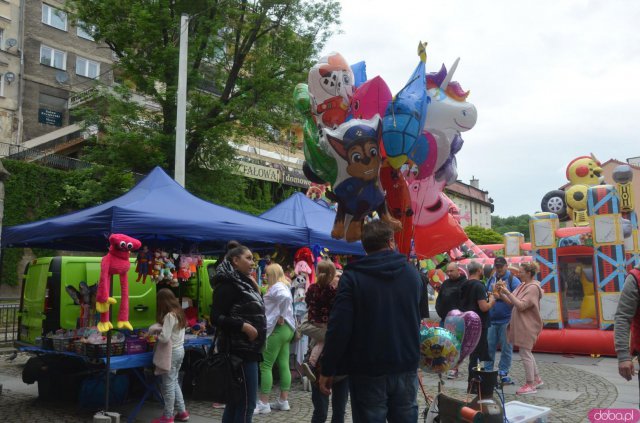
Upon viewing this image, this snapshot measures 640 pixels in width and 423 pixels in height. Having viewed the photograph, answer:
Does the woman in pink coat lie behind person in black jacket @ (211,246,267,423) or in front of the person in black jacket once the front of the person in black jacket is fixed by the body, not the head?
in front

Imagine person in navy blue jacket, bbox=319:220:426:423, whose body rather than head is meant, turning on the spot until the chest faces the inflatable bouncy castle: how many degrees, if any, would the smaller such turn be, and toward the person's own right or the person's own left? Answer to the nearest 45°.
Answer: approximately 45° to the person's own right

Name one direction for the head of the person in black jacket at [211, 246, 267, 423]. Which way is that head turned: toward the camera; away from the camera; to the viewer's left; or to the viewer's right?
to the viewer's right

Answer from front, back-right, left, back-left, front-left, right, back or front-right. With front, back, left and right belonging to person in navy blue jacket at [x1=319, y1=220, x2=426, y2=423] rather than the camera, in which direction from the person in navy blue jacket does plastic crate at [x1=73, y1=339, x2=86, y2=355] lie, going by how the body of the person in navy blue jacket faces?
front-left

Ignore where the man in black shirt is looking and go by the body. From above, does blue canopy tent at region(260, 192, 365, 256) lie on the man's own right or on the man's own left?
on the man's own left

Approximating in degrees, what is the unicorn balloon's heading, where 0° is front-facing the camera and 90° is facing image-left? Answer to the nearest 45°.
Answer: approximately 270°

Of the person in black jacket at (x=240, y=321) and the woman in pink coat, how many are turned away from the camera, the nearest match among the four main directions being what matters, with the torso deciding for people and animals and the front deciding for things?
0

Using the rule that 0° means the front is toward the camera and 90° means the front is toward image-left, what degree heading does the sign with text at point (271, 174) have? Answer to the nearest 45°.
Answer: approximately 315°

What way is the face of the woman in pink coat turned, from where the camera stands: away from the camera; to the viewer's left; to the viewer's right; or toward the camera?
to the viewer's left

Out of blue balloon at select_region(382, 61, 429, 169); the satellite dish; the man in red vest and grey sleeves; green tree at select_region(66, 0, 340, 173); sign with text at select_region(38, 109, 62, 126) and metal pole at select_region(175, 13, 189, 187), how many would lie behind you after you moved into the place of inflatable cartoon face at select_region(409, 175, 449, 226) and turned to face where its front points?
4

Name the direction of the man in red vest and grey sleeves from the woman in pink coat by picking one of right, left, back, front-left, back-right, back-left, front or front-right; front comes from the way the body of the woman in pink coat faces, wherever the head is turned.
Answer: left
